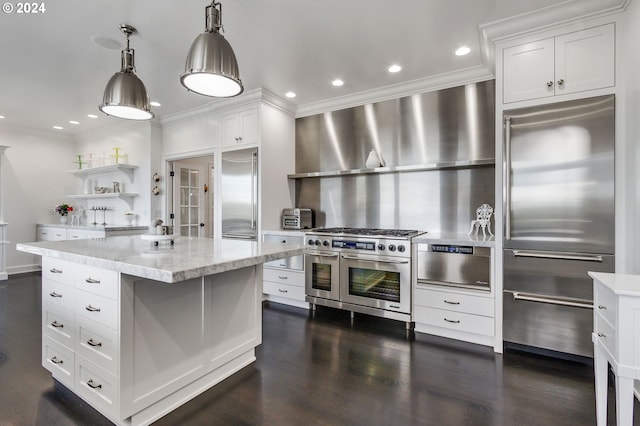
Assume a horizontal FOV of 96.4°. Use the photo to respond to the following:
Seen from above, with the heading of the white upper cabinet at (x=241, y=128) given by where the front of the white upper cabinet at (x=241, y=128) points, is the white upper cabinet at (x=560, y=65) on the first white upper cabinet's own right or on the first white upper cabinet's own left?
on the first white upper cabinet's own left

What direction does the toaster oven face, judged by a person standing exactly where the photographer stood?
facing the viewer and to the left of the viewer

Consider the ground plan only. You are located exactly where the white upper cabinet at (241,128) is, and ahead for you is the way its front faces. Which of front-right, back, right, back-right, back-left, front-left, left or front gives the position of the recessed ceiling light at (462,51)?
left

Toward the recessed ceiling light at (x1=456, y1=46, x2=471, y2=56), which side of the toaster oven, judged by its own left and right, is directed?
left

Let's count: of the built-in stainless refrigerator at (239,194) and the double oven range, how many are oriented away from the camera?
0

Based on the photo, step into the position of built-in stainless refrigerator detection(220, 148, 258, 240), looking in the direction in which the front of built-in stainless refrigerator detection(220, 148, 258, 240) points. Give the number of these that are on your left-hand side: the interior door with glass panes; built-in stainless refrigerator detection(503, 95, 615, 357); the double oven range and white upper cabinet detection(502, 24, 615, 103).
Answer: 3

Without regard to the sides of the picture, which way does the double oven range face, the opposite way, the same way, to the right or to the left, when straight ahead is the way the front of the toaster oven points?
the same way

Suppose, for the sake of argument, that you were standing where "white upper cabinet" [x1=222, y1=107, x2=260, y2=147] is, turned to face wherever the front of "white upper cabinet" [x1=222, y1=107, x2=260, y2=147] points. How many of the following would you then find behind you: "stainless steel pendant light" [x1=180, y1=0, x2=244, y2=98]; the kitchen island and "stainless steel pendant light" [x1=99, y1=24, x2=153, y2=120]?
0

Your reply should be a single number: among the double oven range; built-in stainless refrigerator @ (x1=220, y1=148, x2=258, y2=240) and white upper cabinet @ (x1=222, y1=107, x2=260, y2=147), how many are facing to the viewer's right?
0

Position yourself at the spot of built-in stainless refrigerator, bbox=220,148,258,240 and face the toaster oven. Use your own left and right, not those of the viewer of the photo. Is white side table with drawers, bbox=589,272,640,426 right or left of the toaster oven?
right

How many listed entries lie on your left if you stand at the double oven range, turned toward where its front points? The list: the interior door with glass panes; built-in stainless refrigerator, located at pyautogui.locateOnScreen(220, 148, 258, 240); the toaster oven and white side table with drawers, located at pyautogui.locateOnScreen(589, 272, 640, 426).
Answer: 1

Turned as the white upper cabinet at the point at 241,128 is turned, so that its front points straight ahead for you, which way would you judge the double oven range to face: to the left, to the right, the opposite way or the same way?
the same way

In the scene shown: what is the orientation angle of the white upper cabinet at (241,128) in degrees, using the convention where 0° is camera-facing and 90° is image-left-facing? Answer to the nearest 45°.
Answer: approximately 45°

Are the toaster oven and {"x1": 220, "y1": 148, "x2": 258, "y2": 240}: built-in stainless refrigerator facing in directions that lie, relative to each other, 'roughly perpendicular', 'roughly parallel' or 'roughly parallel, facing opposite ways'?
roughly parallel

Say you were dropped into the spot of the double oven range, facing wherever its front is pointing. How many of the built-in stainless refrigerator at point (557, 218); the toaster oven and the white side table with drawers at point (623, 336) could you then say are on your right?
1

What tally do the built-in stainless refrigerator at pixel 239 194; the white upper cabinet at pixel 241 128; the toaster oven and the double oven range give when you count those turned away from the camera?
0

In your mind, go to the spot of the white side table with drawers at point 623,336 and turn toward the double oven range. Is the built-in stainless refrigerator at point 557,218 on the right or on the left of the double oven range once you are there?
right

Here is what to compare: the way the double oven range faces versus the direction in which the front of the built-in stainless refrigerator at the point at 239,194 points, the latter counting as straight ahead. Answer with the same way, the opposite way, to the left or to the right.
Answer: the same way

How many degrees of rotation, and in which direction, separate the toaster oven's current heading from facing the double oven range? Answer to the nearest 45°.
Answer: approximately 90° to its left
